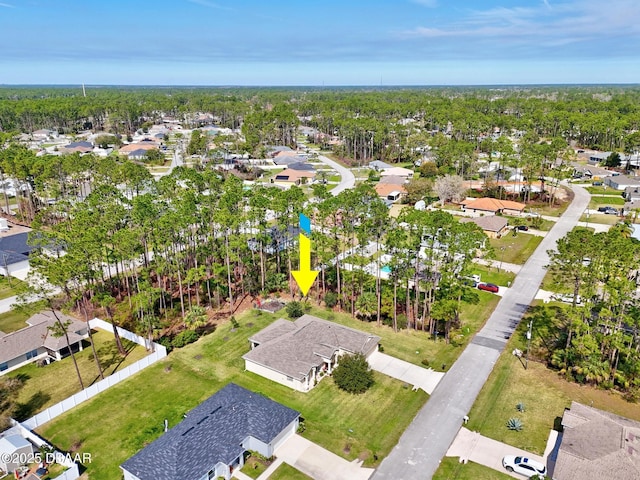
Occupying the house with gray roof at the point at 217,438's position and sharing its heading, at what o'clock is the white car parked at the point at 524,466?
The white car parked is roughly at 11 o'clock from the house with gray roof.

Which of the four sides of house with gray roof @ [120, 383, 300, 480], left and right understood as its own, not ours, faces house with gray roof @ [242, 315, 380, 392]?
left

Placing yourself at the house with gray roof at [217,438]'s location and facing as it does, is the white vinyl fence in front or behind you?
behind

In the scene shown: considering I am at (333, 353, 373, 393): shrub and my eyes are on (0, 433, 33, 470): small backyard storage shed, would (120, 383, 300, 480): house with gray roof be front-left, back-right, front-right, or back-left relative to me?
front-left

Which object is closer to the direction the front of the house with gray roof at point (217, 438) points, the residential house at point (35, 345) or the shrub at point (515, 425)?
the shrub

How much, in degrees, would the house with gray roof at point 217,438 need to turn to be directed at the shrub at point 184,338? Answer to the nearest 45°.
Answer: approximately 135° to its left

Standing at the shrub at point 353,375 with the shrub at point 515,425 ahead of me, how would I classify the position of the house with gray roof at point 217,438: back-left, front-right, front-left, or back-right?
back-right

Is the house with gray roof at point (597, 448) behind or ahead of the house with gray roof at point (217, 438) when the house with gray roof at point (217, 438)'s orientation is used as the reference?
ahead

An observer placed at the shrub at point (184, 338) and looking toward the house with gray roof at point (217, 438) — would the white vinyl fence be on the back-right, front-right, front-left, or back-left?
front-right

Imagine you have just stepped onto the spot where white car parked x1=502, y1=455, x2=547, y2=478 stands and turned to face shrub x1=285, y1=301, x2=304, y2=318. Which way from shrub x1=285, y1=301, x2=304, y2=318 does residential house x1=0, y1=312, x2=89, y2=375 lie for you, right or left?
left

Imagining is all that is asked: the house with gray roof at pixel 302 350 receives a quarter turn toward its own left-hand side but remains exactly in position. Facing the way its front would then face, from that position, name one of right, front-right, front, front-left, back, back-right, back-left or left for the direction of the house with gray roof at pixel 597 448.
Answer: right

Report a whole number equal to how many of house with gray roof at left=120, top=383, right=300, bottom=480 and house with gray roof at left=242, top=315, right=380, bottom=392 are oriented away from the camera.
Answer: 0

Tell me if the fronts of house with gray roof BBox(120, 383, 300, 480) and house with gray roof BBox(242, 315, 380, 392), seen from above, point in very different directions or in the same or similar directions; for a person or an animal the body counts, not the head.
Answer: same or similar directions

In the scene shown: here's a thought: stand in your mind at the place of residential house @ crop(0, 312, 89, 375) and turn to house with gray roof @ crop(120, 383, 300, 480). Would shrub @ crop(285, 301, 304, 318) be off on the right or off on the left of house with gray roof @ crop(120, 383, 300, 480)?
left

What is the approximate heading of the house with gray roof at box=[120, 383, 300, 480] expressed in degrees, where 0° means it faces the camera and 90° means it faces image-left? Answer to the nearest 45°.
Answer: approximately 315°

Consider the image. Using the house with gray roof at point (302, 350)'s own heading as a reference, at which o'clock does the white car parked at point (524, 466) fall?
The white car parked is roughly at 12 o'clock from the house with gray roof.
